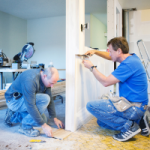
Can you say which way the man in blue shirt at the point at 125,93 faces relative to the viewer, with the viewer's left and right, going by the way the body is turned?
facing to the left of the viewer

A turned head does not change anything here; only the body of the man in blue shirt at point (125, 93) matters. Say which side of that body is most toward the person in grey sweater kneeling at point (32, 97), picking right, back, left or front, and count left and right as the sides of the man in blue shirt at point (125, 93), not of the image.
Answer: front

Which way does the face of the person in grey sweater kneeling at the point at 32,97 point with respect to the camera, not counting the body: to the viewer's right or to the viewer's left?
to the viewer's right

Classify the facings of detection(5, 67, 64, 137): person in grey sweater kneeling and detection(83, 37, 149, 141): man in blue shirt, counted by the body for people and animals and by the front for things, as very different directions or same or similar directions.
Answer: very different directions

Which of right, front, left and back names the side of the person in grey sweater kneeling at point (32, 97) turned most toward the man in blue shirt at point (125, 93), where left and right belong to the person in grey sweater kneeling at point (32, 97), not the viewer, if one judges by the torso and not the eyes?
front

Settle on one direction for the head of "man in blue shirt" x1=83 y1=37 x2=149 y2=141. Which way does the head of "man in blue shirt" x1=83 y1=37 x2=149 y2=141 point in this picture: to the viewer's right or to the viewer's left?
to the viewer's left

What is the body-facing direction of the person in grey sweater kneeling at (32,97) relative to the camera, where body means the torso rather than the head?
to the viewer's right

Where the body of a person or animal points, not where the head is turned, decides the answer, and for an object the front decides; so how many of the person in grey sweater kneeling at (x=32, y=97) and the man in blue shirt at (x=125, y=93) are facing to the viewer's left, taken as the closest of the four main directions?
1
